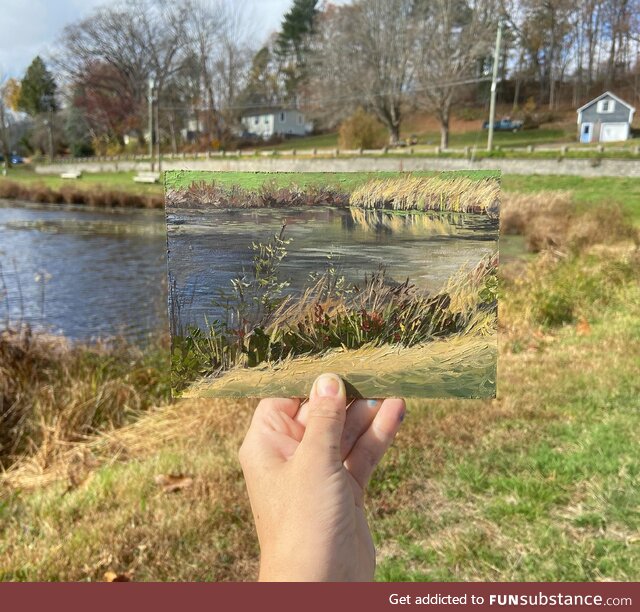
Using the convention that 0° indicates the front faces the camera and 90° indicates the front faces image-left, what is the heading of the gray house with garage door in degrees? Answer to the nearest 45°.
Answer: approximately 0°

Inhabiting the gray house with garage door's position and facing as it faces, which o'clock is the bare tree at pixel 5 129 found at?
The bare tree is roughly at 3 o'clock from the gray house with garage door.

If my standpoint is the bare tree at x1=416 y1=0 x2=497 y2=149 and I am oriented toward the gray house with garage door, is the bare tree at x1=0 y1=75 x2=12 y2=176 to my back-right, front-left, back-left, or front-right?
back-right

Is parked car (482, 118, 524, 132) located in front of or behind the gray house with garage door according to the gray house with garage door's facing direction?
behind
